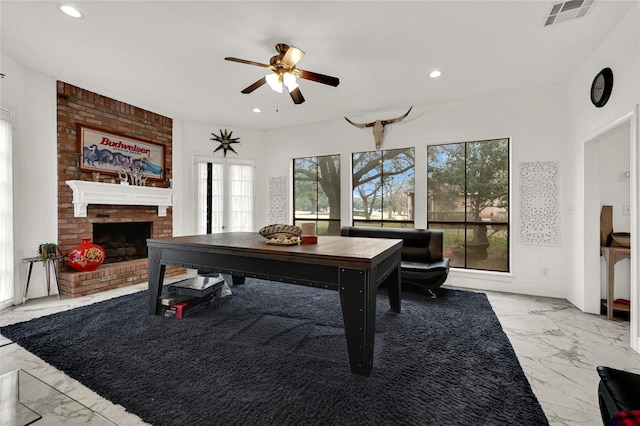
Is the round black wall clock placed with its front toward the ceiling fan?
yes

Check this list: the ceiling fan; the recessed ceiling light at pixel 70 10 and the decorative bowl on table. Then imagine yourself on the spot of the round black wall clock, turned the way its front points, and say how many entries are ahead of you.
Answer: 3

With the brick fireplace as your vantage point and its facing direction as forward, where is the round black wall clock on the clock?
The round black wall clock is roughly at 12 o'clock from the brick fireplace.

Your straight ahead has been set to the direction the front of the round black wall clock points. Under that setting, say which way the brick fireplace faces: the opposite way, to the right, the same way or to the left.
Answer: the opposite way

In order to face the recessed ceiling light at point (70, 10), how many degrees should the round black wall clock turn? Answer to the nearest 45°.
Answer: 0° — it already faces it
